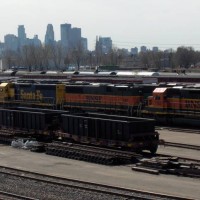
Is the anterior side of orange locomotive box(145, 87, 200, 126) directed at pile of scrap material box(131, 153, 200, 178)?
no

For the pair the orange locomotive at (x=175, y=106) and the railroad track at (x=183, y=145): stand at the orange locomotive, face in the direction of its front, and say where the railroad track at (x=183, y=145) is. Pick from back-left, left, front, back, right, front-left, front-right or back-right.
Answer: left

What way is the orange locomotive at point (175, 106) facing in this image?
to the viewer's left

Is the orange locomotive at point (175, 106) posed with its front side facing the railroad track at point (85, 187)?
no

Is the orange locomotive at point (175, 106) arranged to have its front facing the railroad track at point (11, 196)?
no
